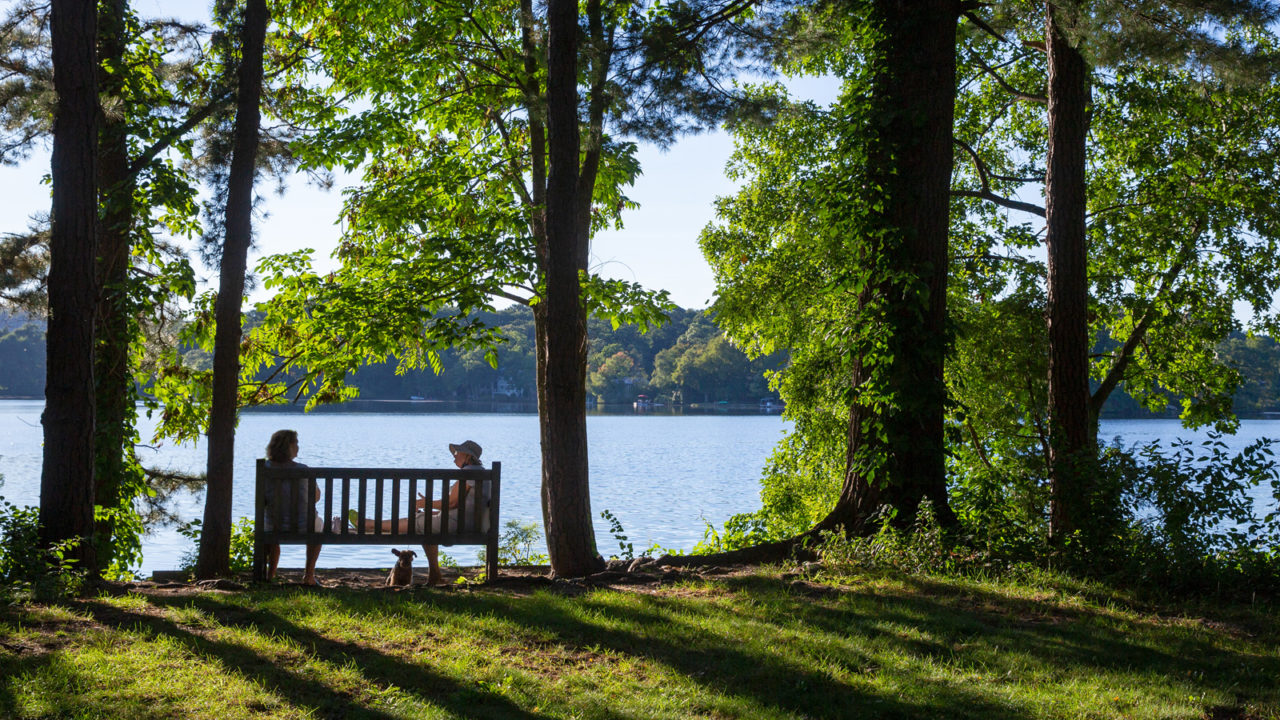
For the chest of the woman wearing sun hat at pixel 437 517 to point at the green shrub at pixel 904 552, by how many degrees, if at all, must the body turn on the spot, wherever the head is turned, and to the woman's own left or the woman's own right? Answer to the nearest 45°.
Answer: approximately 180°

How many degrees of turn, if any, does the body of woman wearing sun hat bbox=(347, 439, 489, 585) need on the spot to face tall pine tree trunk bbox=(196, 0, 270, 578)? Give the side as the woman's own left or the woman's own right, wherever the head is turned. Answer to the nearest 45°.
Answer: approximately 45° to the woman's own right

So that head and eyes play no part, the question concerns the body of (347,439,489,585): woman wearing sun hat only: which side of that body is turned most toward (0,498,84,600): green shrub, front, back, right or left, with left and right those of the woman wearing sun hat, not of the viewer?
front

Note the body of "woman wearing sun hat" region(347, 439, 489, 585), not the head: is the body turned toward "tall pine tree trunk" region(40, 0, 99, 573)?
yes

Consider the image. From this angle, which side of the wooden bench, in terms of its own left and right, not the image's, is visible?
back

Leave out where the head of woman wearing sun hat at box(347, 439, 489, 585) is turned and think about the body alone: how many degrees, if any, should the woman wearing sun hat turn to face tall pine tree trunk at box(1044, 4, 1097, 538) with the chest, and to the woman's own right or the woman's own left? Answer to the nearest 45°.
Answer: approximately 180°

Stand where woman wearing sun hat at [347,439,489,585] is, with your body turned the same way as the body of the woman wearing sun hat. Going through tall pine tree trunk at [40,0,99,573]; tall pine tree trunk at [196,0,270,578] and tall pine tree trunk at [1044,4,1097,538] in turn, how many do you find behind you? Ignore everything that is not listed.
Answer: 1

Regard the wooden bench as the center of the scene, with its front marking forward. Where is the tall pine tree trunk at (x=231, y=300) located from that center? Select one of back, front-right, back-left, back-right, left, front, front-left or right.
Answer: front-left

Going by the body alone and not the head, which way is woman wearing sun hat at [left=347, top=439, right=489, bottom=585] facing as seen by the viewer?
to the viewer's left

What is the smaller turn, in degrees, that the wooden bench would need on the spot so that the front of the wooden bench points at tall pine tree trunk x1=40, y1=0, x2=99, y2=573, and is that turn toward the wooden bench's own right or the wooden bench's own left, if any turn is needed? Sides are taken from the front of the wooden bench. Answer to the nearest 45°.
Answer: approximately 90° to the wooden bench's own left

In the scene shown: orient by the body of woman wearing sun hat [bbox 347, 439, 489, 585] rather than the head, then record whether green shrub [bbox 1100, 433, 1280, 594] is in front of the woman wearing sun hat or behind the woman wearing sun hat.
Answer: behind
